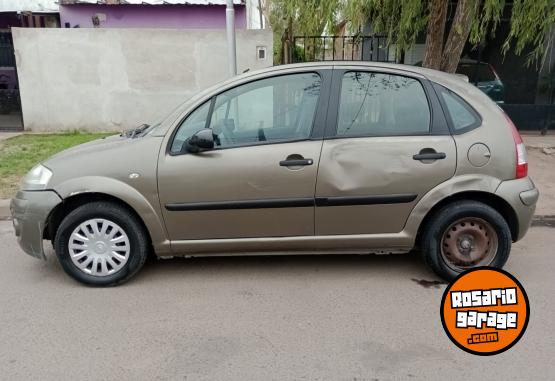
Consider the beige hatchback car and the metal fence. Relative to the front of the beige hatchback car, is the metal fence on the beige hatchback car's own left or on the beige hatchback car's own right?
on the beige hatchback car's own right

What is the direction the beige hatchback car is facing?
to the viewer's left

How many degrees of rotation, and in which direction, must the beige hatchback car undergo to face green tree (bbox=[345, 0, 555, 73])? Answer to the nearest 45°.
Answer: approximately 135° to its right
